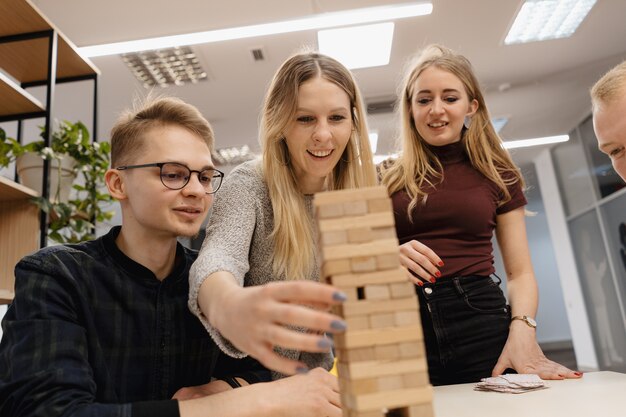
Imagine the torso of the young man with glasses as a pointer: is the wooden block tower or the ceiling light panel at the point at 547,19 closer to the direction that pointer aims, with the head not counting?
the wooden block tower

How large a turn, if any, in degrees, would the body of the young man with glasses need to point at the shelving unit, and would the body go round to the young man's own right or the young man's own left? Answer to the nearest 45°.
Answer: approximately 180°

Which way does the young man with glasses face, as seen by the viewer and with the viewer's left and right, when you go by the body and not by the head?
facing the viewer and to the right of the viewer

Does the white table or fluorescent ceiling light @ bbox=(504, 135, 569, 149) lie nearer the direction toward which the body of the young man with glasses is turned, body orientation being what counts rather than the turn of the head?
the white table

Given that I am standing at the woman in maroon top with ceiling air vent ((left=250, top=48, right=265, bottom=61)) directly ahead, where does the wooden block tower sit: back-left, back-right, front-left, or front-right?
back-left

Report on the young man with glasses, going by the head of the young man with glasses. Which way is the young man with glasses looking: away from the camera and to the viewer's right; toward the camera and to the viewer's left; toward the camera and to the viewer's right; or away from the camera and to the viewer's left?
toward the camera and to the viewer's right

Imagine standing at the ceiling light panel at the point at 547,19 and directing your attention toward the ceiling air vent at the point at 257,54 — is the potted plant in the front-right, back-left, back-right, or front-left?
front-left

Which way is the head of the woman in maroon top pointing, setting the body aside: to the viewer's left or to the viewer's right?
to the viewer's left

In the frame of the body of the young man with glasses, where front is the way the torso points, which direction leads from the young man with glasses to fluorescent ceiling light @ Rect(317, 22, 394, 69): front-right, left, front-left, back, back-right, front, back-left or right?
left

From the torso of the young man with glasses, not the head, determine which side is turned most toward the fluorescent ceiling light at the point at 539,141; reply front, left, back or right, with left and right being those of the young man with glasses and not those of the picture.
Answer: left

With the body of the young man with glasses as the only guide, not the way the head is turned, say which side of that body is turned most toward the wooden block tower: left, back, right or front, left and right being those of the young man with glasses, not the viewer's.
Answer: front
